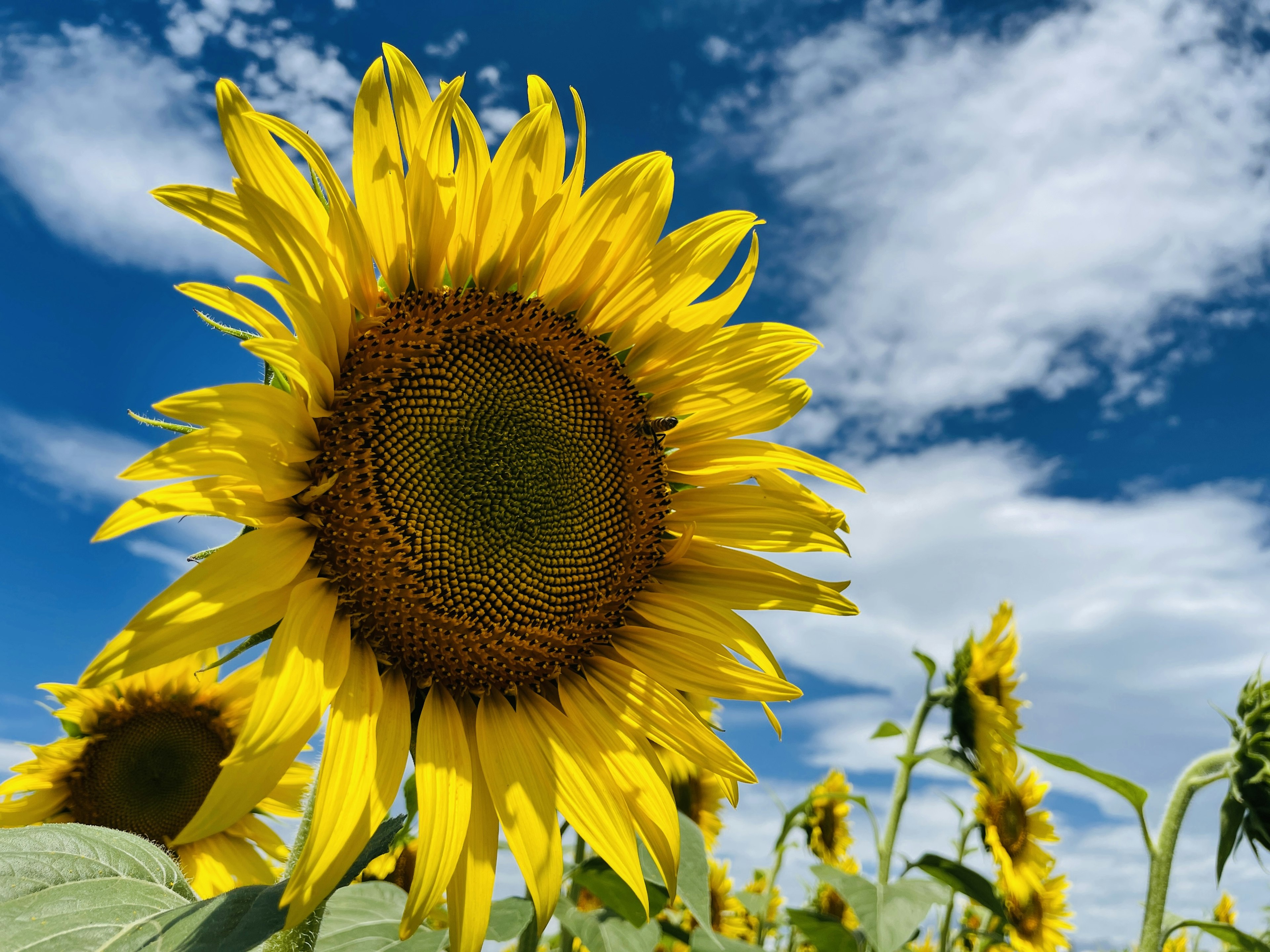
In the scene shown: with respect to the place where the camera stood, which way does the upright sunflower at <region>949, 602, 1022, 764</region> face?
facing to the right of the viewer

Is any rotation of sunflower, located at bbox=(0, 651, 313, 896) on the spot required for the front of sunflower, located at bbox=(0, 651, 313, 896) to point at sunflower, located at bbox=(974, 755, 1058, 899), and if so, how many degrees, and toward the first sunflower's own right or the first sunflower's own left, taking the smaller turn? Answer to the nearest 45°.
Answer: approximately 90° to the first sunflower's own left

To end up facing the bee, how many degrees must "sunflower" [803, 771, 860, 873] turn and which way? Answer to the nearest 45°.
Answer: approximately 45° to its right

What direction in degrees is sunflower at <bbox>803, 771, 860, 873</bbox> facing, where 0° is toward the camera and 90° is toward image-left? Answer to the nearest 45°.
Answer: approximately 315°

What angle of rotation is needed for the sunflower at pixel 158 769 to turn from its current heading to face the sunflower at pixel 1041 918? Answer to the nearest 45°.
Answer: approximately 90° to its left

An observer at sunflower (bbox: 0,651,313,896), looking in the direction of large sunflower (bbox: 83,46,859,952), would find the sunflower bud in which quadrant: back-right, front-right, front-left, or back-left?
front-left

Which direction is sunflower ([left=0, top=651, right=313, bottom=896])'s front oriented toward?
toward the camera

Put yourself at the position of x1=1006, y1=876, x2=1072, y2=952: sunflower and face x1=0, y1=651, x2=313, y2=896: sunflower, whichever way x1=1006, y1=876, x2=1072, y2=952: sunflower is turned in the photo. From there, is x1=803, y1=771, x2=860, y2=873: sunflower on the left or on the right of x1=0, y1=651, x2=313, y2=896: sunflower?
right

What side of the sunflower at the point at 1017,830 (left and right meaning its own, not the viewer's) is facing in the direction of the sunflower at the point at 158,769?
right

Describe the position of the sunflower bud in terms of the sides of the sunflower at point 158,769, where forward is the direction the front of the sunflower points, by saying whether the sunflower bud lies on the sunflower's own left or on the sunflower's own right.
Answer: on the sunflower's own left
